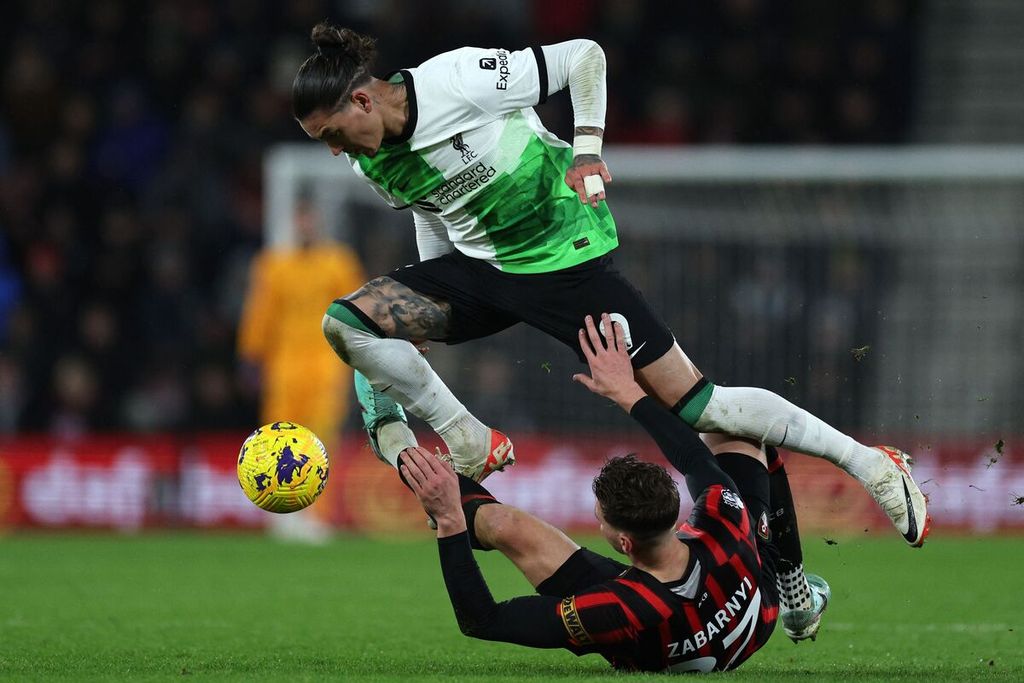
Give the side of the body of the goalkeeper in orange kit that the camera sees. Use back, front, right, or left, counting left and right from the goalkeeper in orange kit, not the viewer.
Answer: front

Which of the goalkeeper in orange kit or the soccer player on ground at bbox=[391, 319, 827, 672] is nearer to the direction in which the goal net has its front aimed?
the soccer player on ground

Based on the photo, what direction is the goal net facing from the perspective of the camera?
toward the camera

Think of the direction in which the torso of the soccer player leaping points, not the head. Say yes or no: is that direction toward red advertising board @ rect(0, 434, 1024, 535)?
no

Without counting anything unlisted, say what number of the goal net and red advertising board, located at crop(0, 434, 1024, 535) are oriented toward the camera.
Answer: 2

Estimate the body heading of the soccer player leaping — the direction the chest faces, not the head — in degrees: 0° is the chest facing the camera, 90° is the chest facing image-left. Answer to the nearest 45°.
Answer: approximately 45°

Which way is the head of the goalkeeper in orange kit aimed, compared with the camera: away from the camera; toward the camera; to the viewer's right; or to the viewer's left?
toward the camera

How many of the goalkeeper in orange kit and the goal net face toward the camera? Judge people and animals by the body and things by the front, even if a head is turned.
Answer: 2

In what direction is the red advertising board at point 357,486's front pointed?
toward the camera

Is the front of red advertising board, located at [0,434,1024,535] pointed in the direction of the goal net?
no

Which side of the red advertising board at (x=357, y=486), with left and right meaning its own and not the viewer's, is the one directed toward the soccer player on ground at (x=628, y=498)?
front
